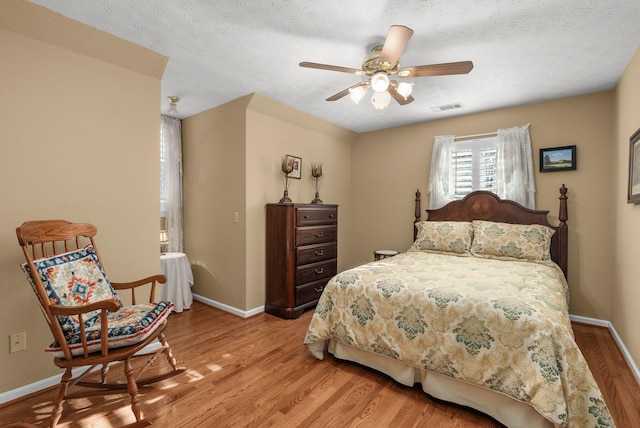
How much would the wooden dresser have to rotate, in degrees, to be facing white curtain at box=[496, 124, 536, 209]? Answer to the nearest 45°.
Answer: approximately 45° to its left

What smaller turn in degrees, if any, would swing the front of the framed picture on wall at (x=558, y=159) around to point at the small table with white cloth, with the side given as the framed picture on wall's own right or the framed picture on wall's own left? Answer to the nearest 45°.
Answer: approximately 45° to the framed picture on wall's own right

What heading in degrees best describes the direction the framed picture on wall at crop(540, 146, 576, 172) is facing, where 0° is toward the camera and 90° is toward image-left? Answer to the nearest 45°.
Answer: approximately 0°

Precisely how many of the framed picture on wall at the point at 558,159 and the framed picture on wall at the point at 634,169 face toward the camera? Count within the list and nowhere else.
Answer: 1

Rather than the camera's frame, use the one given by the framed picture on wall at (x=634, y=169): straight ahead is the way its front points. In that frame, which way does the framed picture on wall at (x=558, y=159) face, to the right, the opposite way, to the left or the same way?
to the left

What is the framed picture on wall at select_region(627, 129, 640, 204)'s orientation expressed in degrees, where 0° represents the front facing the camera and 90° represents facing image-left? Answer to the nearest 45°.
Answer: approximately 90°
